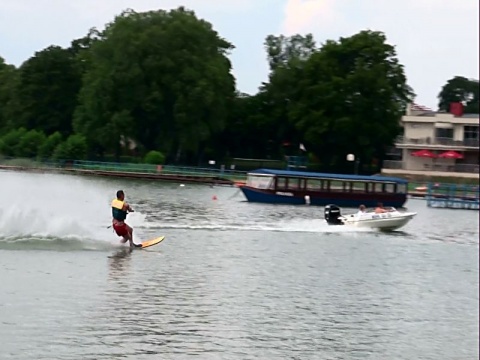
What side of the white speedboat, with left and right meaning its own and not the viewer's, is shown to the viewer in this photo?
right
